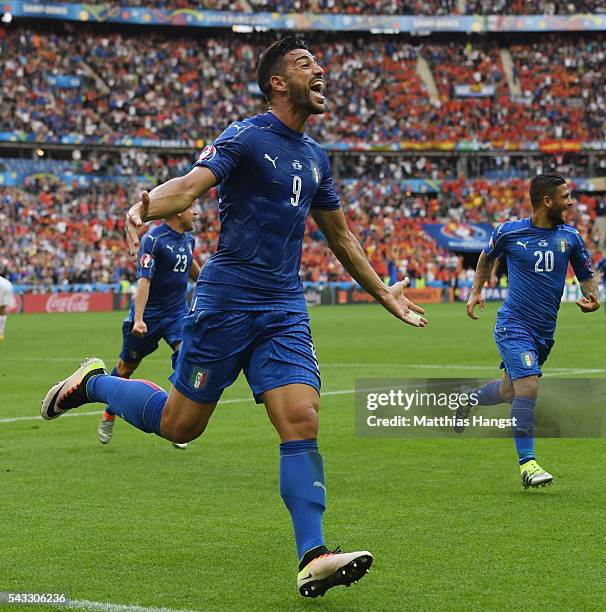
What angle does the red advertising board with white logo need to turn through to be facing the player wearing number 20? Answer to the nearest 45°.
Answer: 0° — it already faces them

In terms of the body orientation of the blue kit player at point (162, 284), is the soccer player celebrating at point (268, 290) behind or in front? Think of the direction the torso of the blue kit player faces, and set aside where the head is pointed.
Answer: in front

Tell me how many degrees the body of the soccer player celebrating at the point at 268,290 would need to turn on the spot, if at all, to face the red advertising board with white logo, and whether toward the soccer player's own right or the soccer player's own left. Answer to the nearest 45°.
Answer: approximately 135° to the soccer player's own left

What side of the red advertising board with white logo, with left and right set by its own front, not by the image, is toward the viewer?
front

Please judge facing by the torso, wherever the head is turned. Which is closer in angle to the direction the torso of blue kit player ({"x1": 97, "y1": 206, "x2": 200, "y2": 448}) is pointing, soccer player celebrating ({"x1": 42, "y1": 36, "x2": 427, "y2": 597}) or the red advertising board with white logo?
the soccer player celebrating

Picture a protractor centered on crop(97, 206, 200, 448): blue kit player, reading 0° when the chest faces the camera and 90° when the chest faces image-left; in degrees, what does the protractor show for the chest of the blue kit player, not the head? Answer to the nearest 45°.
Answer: approximately 315°

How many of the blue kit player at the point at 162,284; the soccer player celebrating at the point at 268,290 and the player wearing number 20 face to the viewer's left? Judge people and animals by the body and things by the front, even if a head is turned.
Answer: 0

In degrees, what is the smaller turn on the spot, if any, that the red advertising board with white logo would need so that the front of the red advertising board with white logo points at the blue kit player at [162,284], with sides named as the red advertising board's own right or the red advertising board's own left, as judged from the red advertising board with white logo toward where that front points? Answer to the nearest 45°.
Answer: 0° — it already faces them

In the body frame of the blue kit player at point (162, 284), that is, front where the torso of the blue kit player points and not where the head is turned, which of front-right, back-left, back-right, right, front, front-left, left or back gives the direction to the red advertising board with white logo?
back-left

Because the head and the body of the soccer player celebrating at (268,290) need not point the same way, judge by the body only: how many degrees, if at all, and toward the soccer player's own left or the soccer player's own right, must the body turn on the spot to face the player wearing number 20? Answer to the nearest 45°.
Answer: approximately 90° to the soccer player's own left

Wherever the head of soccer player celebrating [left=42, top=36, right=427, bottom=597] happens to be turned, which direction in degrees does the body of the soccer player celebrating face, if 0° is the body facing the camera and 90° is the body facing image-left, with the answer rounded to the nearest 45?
approximately 315°
